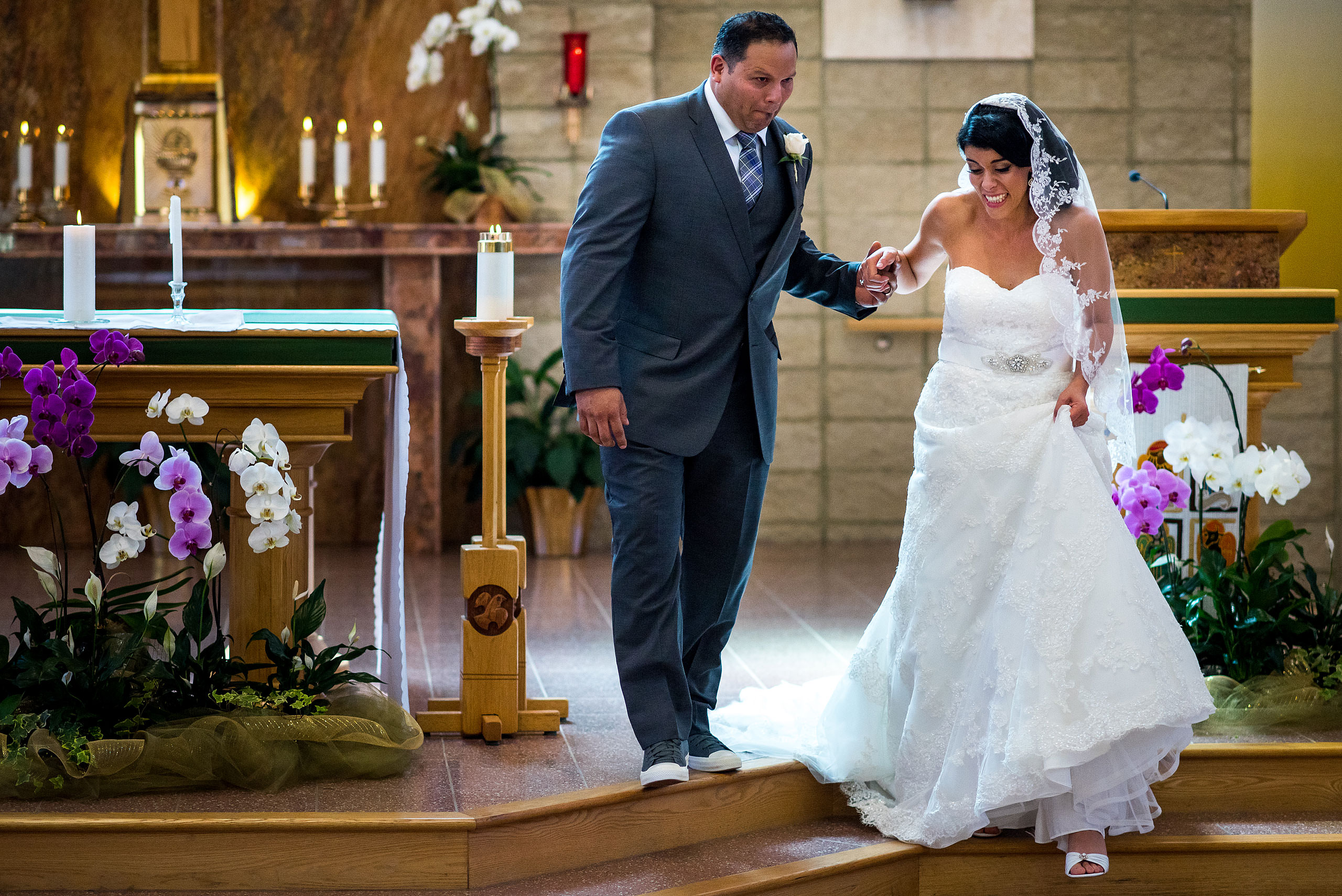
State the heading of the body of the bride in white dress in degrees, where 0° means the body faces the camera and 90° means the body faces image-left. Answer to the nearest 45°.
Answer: approximately 0°

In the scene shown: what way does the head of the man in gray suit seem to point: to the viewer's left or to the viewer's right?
to the viewer's right

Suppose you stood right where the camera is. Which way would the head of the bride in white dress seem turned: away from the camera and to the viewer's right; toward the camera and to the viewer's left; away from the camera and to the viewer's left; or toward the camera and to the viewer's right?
toward the camera and to the viewer's left

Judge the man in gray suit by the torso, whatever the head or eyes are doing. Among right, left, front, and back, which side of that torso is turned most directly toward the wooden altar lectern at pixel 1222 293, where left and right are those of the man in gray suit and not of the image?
left

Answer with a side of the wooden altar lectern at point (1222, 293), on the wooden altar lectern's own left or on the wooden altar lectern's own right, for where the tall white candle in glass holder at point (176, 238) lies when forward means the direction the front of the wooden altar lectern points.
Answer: on the wooden altar lectern's own right

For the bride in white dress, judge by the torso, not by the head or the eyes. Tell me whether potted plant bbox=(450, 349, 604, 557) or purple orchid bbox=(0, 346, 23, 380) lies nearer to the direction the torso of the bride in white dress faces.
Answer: the purple orchid

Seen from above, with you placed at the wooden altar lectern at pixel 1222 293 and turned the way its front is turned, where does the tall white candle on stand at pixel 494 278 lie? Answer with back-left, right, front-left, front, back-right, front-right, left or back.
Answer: front-right

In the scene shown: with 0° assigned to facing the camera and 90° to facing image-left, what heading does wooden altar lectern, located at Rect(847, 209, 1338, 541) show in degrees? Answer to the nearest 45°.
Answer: approximately 0°

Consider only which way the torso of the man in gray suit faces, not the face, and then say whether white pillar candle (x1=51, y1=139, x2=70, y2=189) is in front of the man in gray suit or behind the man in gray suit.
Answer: behind
